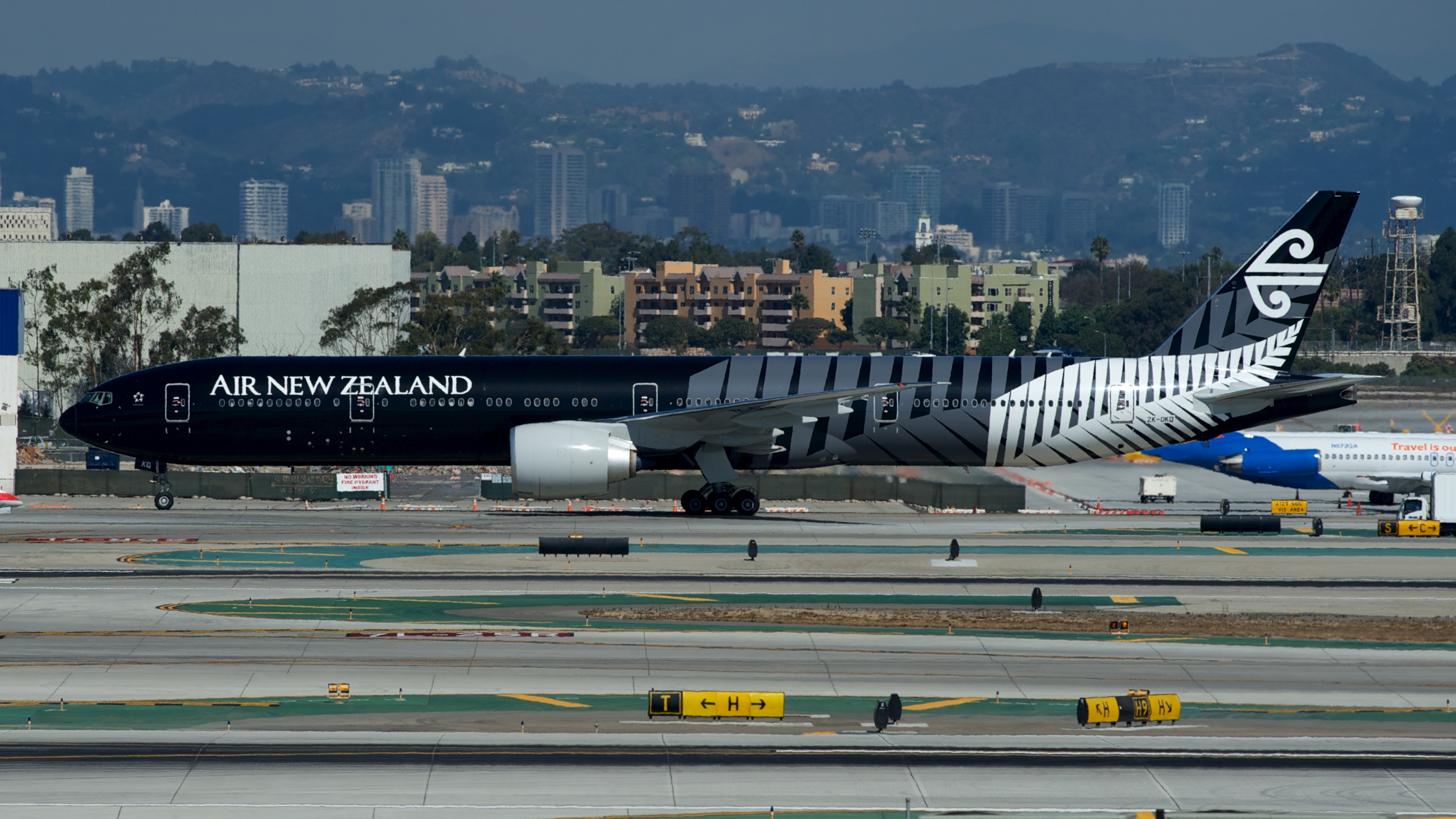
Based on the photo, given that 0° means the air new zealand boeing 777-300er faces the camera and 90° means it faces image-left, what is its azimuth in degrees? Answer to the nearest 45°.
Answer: approximately 90°

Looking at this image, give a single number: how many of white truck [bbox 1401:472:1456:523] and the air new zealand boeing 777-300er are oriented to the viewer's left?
2

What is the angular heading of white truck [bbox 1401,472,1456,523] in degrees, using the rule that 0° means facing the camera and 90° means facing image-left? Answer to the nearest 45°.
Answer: approximately 90°

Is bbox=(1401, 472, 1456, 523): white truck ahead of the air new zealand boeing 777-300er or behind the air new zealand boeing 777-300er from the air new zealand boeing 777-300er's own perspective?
behind

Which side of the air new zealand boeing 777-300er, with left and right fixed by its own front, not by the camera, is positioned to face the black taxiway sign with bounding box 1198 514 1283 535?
back

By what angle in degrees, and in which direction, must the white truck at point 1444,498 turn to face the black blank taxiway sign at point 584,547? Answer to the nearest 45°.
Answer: approximately 45° to its left
